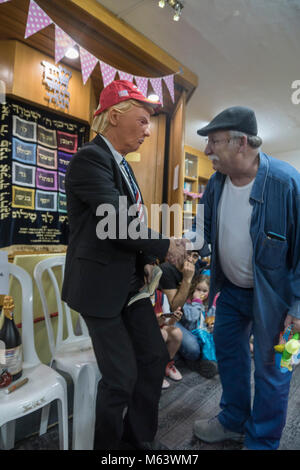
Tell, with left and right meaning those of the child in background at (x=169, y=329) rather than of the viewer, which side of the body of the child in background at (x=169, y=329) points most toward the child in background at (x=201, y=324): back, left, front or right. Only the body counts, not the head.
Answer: left

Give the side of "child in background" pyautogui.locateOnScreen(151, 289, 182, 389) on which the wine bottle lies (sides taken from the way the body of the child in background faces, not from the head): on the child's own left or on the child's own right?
on the child's own right

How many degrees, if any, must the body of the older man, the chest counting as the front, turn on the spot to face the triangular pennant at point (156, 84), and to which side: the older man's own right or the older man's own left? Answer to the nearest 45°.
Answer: approximately 90° to the older man's own right

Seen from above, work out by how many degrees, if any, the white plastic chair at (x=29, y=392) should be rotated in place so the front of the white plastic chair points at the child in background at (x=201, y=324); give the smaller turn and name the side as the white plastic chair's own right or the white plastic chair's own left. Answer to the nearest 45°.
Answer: approximately 90° to the white plastic chair's own left

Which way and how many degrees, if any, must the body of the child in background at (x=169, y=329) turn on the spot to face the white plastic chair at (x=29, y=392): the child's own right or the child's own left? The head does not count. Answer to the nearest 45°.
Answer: approximately 90° to the child's own right

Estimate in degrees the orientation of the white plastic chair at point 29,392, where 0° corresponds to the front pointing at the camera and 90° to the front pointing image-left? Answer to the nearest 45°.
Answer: approximately 315°
